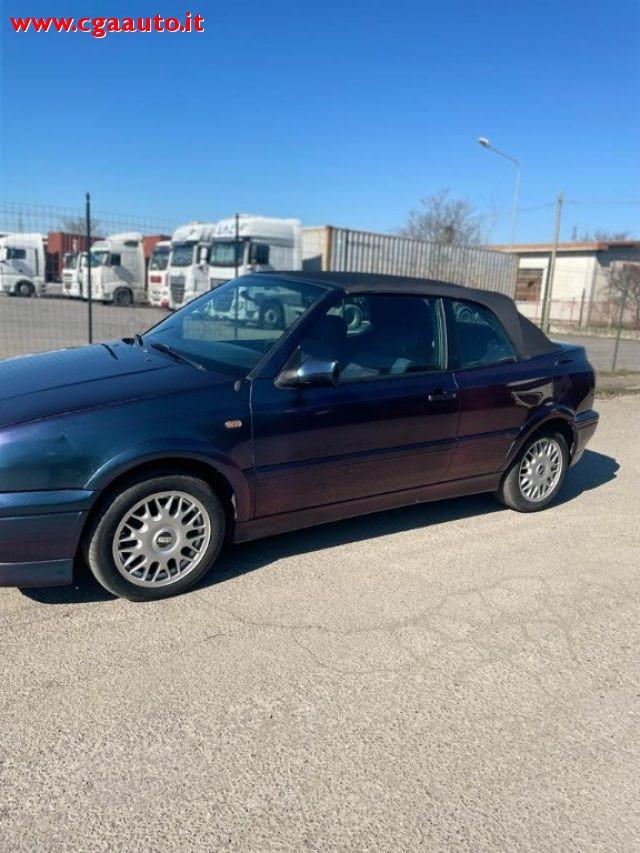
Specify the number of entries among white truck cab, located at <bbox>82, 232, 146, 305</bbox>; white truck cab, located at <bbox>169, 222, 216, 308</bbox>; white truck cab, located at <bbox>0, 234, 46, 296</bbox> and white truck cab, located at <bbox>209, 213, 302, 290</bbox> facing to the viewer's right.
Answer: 0

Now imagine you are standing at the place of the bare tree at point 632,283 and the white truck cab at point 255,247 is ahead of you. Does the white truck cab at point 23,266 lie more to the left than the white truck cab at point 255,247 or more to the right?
right

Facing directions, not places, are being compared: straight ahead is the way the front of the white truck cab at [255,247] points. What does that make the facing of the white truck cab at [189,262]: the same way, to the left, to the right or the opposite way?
the same way

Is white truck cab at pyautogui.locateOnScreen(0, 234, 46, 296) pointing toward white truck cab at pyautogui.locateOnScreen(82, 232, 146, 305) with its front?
no

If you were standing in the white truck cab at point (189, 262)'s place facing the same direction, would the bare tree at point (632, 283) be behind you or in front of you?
behind

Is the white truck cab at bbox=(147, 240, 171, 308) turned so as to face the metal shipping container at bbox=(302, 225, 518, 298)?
no

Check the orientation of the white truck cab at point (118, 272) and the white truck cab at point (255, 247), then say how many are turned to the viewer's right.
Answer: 0

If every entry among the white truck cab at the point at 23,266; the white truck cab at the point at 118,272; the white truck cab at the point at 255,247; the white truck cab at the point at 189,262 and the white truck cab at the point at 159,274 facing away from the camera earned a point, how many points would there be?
0

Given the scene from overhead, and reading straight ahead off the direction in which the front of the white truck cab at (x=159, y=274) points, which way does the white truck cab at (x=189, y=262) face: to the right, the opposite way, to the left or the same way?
the same way

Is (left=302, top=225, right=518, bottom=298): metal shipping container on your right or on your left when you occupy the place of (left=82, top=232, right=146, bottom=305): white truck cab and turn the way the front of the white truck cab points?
on your left

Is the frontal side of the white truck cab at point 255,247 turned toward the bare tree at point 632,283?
no

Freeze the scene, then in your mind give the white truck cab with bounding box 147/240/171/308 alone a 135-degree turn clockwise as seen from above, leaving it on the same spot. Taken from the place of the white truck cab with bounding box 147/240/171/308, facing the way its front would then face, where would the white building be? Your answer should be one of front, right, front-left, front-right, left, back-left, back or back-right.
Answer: right

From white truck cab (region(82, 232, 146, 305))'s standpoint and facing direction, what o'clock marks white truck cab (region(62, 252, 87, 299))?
white truck cab (region(62, 252, 87, 299)) is roughly at 3 o'clock from white truck cab (region(82, 232, 146, 305)).

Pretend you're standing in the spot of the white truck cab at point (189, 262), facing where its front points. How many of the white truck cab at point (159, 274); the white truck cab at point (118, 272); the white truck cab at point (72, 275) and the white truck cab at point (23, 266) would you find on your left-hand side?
0

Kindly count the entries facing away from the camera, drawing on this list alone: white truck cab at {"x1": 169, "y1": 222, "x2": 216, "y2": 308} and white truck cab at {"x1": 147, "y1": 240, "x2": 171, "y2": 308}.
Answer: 0

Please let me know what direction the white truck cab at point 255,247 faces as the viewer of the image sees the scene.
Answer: facing the viewer and to the left of the viewer
